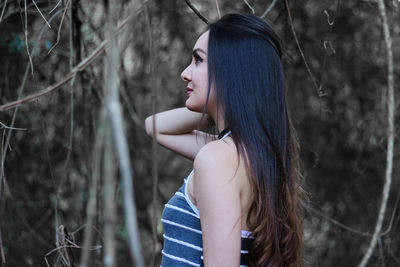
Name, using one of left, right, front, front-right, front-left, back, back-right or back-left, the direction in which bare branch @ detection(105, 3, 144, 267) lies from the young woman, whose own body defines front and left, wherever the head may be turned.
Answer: left

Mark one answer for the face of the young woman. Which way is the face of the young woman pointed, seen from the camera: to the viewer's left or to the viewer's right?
to the viewer's left

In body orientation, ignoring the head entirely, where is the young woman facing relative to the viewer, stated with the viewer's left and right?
facing to the left of the viewer
